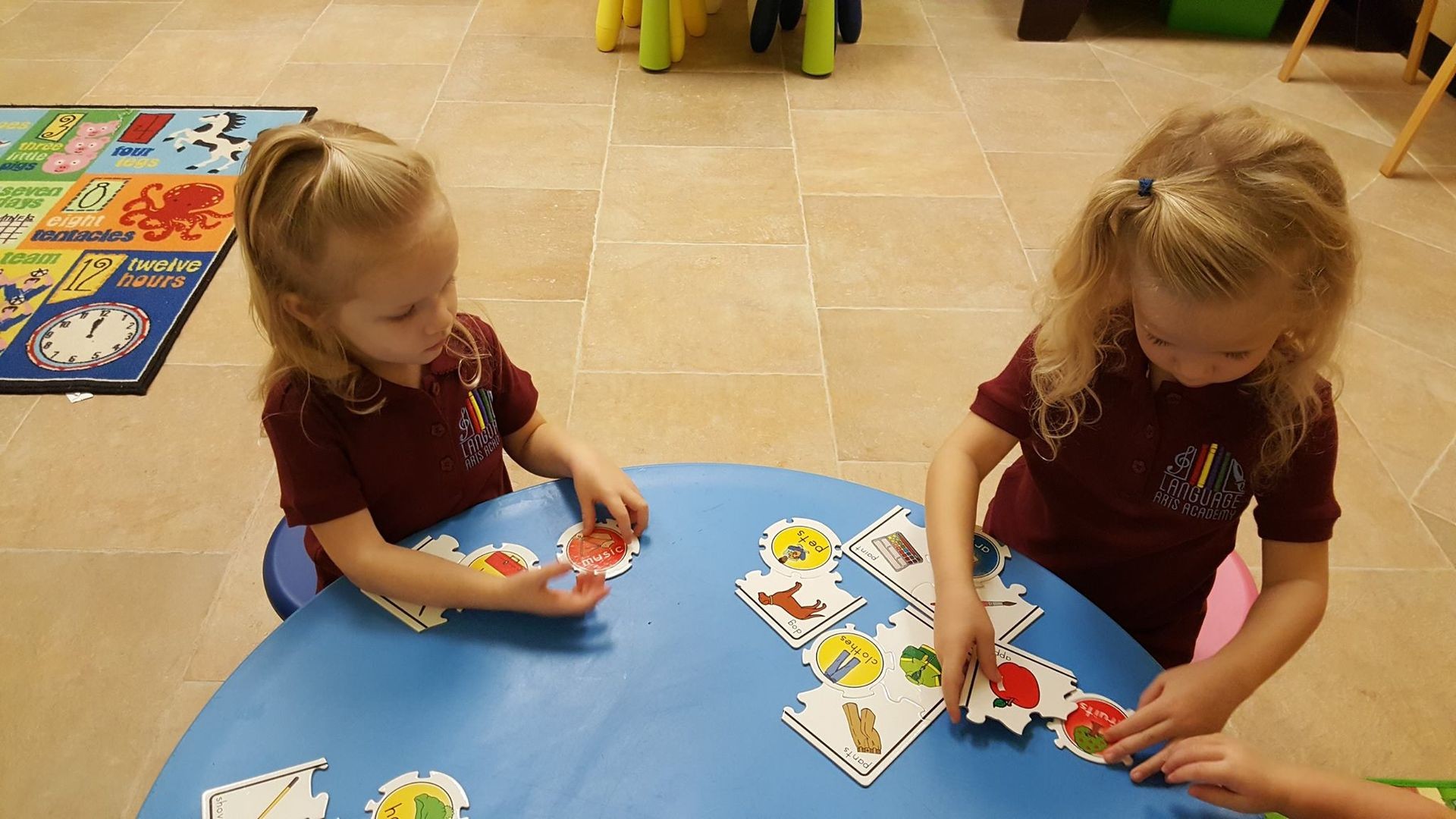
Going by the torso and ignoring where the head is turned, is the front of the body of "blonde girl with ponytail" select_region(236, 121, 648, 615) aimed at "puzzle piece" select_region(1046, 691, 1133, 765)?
yes

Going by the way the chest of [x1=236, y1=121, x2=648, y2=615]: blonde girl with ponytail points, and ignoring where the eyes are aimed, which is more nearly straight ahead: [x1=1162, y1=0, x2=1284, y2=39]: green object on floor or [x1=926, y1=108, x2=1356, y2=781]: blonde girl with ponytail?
the blonde girl with ponytail

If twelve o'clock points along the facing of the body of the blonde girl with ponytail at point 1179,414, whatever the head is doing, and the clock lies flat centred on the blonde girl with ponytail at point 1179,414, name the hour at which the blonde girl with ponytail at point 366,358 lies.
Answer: the blonde girl with ponytail at point 366,358 is roughly at 2 o'clock from the blonde girl with ponytail at point 1179,414.

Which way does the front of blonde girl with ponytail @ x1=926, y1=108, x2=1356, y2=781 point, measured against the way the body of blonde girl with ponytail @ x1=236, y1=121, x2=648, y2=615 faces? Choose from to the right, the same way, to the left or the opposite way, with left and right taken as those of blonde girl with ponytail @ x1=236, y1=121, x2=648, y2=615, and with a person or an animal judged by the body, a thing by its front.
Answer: to the right

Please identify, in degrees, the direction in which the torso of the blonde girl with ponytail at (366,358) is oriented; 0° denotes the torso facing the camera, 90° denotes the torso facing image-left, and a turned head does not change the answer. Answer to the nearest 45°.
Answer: approximately 315°

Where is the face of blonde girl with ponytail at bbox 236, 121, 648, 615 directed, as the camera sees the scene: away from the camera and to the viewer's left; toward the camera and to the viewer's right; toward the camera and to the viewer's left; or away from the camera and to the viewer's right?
toward the camera and to the viewer's right

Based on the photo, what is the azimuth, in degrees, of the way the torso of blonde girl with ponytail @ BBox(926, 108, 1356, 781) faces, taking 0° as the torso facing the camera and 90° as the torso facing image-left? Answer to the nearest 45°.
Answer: approximately 0°
